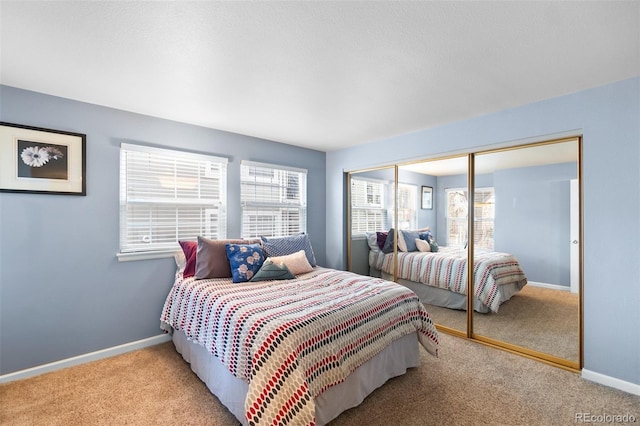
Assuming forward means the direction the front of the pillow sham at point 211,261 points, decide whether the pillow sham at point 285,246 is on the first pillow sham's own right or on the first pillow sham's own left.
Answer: on the first pillow sham's own left

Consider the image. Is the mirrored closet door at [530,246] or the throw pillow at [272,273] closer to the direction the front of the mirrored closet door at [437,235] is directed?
the throw pillow

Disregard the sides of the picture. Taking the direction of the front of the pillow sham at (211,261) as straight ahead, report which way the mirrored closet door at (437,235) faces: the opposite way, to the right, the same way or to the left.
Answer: to the right

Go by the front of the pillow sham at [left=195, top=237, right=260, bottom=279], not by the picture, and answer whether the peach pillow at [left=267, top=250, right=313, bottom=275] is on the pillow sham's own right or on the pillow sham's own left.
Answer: on the pillow sham's own left

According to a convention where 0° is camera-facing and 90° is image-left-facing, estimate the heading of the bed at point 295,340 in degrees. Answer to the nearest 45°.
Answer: approximately 315°

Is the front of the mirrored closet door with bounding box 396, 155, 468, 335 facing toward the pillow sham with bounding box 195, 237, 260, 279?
yes

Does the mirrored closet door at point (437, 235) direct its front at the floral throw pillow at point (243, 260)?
yes

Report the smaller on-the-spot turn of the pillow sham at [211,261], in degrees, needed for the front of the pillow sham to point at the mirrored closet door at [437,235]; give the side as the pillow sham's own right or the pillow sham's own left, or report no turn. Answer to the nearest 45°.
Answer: approximately 90° to the pillow sham's own left

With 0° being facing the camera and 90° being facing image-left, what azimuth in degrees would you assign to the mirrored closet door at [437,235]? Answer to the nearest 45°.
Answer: approximately 45°
